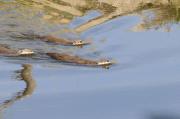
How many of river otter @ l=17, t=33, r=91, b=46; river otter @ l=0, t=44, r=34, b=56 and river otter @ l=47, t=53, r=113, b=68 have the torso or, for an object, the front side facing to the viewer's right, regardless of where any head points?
3

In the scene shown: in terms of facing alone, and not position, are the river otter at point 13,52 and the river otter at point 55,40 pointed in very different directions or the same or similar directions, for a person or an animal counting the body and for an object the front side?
same or similar directions

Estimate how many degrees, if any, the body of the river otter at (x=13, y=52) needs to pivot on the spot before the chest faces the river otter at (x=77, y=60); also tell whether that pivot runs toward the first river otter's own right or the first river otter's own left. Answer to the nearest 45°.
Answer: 0° — it already faces it

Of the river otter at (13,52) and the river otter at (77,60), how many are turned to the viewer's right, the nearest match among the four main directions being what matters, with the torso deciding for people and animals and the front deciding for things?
2

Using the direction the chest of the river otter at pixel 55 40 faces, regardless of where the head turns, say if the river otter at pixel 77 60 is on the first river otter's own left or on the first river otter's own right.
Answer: on the first river otter's own right

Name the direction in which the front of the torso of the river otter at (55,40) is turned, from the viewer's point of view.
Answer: to the viewer's right

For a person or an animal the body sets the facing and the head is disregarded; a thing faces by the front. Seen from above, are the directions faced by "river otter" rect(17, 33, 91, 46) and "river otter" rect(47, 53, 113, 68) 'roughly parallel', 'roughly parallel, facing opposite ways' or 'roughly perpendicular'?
roughly parallel

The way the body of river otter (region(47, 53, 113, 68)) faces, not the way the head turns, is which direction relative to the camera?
to the viewer's right

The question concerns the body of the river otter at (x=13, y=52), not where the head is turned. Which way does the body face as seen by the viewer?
to the viewer's right
